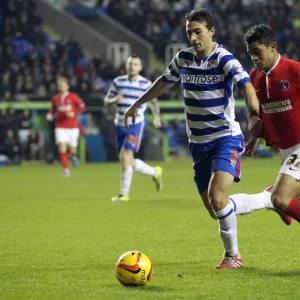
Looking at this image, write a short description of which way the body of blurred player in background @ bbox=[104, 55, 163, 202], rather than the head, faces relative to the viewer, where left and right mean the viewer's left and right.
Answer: facing the viewer and to the left of the viewer

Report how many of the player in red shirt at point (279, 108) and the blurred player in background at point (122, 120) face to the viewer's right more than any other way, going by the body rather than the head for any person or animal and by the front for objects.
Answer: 0

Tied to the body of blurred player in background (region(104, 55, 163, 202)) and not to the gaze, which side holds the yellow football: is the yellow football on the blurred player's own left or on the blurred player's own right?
on the blurred player's own left

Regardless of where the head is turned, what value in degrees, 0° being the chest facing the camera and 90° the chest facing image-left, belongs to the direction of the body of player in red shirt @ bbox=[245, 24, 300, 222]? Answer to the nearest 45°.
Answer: approximately 45°

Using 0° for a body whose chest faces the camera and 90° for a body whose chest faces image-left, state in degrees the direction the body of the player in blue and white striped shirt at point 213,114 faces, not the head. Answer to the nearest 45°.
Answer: approximately 45°

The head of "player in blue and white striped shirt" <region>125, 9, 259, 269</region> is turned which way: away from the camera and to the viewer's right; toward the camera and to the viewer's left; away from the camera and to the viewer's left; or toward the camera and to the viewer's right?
toward the camera and to the viewer's left
